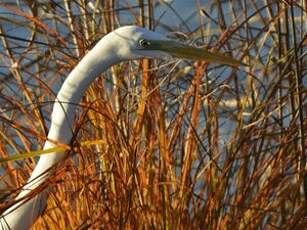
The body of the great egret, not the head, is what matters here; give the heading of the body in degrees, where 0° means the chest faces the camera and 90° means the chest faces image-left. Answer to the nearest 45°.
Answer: approximately 270°
